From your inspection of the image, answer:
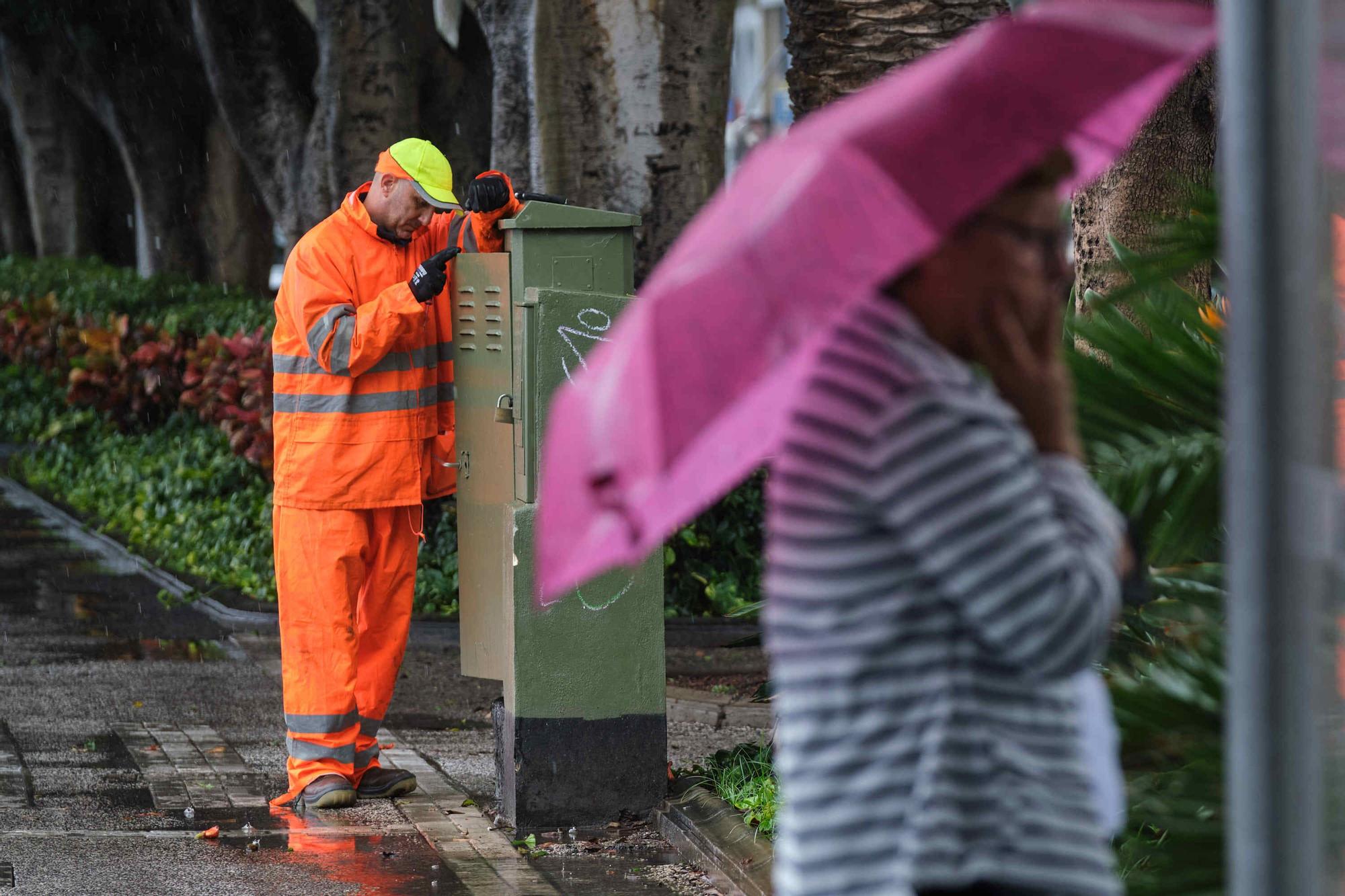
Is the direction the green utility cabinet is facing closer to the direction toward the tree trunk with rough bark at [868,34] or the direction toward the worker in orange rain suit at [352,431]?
the worker in orange rain suit

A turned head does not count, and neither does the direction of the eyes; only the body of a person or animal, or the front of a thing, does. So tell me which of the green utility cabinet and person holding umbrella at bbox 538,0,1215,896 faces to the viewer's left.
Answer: the green utility cabinet

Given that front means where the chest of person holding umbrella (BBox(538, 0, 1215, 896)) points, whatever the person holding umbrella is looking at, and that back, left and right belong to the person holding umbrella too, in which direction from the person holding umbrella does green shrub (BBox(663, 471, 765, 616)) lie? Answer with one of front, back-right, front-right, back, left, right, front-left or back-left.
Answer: left

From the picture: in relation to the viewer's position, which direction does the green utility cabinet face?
facing to the left of the viewer

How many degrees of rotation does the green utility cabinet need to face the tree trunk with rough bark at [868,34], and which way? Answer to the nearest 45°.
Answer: approximately 135° to its right

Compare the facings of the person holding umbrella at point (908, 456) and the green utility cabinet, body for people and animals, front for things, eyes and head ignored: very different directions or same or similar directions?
very different directions

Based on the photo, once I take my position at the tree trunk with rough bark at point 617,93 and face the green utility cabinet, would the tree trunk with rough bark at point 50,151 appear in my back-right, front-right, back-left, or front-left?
back-right

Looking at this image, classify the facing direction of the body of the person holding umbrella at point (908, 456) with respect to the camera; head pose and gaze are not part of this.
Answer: to the viewer's right

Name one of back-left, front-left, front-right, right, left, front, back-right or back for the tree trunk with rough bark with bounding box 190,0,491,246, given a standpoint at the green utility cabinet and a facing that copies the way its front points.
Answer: right

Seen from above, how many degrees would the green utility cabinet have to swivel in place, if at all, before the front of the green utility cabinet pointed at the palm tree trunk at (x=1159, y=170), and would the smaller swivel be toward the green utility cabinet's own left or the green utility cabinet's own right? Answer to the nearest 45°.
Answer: approximately 180°
